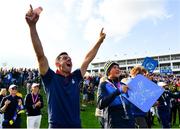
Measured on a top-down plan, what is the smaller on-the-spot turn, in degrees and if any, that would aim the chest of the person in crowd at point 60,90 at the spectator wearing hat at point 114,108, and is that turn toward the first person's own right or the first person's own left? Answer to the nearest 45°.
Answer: approximately 90° to the first person's own left

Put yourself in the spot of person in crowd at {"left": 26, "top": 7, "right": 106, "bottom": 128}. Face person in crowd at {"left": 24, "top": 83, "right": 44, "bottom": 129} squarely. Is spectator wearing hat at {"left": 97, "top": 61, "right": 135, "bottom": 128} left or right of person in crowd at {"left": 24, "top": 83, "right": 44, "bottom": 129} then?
right

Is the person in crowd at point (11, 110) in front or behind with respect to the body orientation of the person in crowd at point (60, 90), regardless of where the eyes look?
behind

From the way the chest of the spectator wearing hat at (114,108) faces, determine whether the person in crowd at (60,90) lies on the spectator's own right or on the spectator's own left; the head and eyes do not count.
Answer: on the spectator's own right

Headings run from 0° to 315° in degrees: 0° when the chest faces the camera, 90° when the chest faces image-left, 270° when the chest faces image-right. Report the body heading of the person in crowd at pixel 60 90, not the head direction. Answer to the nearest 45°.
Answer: approximately 315°

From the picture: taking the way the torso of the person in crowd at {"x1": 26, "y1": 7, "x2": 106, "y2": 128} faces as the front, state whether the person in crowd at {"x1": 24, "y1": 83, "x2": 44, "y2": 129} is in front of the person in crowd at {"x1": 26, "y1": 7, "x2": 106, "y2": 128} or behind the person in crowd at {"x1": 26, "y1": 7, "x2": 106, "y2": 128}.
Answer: behind
